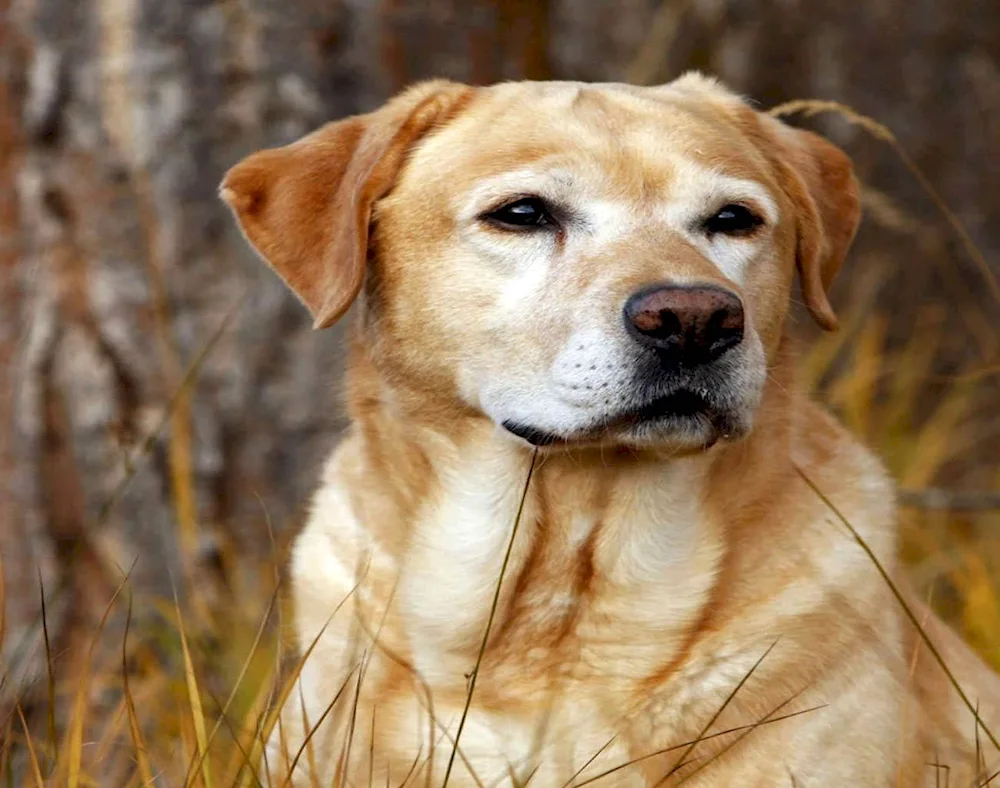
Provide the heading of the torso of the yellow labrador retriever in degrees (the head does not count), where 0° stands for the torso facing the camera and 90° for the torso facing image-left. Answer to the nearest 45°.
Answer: approximately 0°
